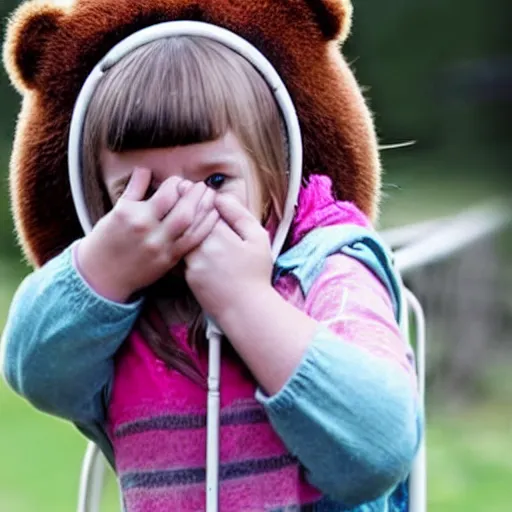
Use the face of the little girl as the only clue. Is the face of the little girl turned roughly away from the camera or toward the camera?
toward the camera

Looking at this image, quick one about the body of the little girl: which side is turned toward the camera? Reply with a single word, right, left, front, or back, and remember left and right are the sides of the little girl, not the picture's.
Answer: front
